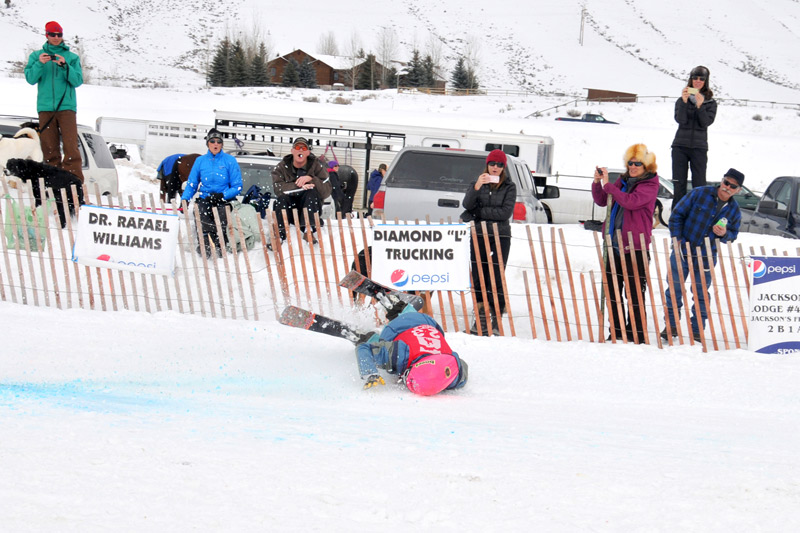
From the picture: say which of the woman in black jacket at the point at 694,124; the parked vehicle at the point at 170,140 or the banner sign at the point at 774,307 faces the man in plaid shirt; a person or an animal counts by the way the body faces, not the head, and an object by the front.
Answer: the woman in black jacket

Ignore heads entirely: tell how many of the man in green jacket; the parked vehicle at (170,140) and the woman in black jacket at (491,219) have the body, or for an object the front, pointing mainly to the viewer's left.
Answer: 1

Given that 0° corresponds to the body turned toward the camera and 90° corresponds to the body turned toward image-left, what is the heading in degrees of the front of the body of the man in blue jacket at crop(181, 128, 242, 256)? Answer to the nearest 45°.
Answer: approximately 0°

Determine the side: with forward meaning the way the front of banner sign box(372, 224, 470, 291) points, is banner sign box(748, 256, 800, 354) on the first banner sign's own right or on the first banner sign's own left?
on the first banner sign's own left

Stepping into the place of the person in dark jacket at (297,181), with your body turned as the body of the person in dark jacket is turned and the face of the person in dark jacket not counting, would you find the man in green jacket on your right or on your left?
on your right

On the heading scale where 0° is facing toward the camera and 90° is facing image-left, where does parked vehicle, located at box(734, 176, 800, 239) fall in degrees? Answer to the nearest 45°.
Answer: approximately 90°

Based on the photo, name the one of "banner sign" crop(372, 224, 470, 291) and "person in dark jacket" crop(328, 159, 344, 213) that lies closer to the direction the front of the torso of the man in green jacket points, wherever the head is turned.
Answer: the banner sign

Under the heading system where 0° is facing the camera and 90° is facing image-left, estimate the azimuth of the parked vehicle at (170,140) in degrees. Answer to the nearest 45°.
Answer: approximately 90°

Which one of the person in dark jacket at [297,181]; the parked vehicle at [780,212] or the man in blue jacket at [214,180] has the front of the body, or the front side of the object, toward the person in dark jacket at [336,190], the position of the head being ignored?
the parked vehicle

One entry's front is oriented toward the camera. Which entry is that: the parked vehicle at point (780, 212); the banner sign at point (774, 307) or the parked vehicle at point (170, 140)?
the banner sign

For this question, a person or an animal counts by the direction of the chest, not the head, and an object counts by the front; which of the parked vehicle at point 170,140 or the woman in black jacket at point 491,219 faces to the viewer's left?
the parked vehicle

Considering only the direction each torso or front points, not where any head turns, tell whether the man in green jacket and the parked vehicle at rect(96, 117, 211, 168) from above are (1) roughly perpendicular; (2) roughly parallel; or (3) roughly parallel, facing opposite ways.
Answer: roughly perpendicular
